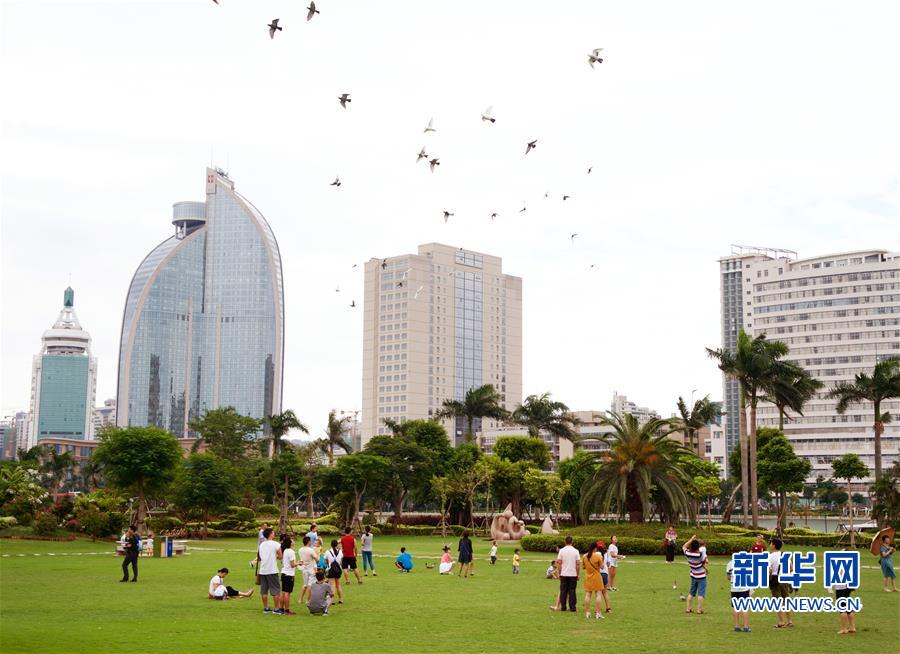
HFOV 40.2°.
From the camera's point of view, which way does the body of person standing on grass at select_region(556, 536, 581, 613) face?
away from the camera

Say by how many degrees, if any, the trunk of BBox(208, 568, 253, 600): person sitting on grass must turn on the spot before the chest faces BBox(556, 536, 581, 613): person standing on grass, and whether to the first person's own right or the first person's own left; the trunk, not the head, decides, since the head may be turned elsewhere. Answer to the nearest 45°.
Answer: approximately 45° to the first person's own right

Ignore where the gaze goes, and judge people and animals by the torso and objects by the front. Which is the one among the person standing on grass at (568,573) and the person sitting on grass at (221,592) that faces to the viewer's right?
the person sitting on grass

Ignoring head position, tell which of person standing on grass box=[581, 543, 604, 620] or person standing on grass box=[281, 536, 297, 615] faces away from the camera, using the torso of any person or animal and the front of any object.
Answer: person standing on grass box=[581, 543, 604, 620]

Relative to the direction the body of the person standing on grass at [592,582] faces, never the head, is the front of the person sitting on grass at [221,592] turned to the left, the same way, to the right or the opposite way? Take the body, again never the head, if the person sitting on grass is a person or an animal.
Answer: to the right

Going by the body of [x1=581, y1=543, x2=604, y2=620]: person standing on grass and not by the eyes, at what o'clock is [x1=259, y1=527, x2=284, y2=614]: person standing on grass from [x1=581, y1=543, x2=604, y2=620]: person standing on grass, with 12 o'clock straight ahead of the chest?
[x1=259, y1=527, x2=284, y2=614]: person standing on grass is roughly at 9 o'clock from [x1=581, y1=543, x2=604, y2=620]: person standing on grass.

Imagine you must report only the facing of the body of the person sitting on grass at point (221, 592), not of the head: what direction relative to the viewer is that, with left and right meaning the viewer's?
facing to the right of the viewer

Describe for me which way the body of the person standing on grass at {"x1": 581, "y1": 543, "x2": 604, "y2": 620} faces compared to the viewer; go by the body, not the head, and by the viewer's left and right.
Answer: facing away from the viewer

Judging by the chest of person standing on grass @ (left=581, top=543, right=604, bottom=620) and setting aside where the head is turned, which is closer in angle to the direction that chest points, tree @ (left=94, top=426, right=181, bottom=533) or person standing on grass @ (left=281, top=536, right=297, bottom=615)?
the tree

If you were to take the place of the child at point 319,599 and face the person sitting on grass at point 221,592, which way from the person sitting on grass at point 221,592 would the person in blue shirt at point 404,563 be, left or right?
right

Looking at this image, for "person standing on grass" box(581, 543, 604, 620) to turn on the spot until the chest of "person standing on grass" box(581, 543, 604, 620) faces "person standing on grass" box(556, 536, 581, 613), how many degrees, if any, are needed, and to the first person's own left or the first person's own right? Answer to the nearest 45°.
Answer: approximately 45° to the first person's own left

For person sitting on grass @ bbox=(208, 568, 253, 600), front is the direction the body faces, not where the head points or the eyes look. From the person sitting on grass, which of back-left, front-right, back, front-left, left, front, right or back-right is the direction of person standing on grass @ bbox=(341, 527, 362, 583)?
front-left
